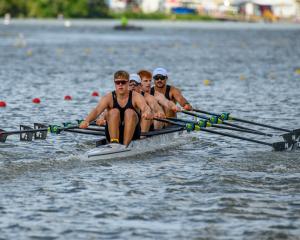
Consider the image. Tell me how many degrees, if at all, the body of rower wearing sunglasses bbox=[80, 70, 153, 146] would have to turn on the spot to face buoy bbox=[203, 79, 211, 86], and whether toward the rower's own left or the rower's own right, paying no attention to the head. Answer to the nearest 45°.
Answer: approximately 180°

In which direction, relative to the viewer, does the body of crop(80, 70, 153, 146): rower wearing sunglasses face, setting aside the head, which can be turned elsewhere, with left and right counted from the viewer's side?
facing the viewer

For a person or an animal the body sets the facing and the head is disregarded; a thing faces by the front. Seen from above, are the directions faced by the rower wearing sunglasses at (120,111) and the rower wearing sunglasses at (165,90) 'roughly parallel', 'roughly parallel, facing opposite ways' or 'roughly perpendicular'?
roughly parallel

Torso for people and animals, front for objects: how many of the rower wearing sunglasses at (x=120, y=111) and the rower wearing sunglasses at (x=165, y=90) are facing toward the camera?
2

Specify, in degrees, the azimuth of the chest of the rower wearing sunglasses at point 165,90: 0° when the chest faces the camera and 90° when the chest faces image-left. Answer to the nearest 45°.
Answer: approximately 0°

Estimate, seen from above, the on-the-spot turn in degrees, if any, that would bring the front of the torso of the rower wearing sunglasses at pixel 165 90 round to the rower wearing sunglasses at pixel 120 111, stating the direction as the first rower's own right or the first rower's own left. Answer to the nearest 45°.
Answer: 0° — they already face them
